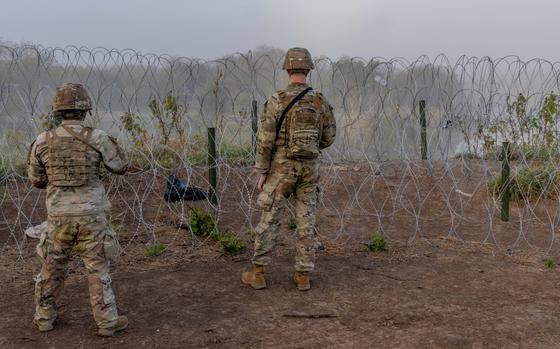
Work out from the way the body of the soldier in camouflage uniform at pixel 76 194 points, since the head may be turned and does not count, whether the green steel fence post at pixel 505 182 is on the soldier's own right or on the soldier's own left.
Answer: on the soldier's own right

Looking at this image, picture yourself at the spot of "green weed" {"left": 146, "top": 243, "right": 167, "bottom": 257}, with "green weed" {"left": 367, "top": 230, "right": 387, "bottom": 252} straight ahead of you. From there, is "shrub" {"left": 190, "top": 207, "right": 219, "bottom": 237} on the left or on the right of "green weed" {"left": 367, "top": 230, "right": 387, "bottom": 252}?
left

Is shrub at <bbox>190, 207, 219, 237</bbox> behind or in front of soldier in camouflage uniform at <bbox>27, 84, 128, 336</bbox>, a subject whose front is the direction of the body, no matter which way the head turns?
in front

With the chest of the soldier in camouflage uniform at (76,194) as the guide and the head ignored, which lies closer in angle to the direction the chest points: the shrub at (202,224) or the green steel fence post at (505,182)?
the shrub

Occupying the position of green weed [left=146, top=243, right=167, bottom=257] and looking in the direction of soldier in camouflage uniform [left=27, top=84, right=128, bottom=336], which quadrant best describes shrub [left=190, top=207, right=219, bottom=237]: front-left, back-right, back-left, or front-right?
back-left

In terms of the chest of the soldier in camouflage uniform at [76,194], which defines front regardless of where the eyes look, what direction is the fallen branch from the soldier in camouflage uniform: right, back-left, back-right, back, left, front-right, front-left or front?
right

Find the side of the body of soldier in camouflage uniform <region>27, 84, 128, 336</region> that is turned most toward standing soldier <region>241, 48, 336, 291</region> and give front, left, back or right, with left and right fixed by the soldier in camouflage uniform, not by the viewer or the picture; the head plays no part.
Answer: right

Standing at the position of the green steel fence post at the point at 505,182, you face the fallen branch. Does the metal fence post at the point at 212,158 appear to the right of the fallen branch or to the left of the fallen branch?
right

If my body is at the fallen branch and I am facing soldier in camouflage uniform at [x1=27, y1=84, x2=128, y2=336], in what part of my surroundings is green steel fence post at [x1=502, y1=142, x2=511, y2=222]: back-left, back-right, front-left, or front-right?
back-right

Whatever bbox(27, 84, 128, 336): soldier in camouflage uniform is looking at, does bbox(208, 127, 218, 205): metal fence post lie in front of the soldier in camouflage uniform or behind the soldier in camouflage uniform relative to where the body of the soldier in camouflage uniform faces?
in front

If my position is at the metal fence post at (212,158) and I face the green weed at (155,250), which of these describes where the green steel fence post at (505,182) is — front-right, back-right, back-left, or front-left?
back-left

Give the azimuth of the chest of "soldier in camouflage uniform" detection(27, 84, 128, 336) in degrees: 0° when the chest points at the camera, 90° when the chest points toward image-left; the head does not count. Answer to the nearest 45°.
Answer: approximately 180°

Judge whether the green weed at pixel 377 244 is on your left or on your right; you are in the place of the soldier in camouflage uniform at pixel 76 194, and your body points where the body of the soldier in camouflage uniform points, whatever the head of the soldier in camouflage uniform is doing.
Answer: on your right

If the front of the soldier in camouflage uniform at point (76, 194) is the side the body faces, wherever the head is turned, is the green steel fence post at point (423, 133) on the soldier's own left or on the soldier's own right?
on the soldier's own right

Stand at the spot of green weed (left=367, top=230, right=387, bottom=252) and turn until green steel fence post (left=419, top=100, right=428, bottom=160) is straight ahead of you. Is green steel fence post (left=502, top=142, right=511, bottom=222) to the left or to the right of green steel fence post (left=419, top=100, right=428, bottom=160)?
right
